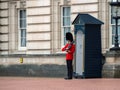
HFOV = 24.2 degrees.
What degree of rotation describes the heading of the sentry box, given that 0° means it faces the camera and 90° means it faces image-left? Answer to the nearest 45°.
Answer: approximately 45°
